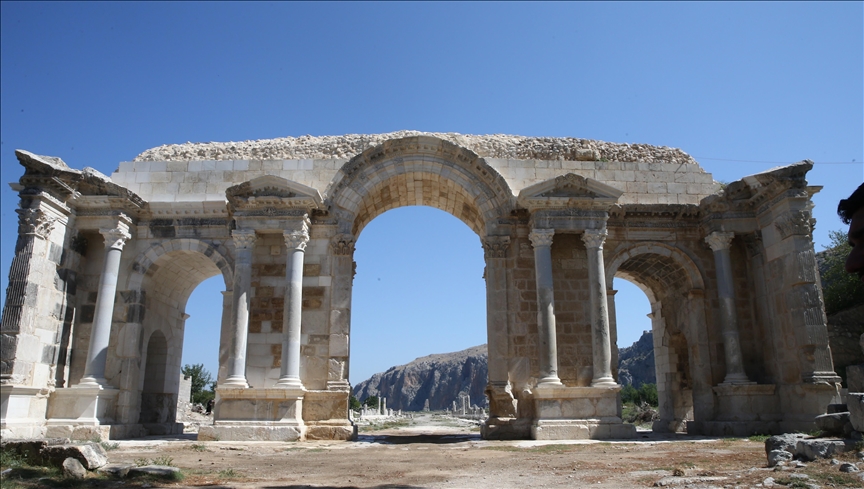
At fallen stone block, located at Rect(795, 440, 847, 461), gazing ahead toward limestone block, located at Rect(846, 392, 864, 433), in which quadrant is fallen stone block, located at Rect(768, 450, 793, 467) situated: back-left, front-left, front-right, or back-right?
back-left

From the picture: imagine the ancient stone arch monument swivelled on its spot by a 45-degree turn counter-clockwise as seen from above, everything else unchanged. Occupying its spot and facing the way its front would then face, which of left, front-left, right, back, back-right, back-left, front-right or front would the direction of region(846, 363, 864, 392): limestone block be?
front

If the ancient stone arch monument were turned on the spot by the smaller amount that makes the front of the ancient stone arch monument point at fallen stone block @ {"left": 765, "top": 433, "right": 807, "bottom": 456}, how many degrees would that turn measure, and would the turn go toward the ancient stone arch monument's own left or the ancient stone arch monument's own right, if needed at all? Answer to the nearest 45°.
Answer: approximately 45° to the ancient stone arch monument's own left

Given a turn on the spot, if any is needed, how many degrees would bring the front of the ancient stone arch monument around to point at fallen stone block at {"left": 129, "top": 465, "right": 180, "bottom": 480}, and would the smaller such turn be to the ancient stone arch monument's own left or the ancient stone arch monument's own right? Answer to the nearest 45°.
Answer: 0° — it already faces it

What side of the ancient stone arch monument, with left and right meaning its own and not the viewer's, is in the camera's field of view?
front

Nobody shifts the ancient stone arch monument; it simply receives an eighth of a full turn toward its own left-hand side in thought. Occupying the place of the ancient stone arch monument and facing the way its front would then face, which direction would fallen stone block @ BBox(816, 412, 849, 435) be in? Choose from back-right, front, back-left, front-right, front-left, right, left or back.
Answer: front

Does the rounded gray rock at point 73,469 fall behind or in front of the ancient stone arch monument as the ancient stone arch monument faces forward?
in front

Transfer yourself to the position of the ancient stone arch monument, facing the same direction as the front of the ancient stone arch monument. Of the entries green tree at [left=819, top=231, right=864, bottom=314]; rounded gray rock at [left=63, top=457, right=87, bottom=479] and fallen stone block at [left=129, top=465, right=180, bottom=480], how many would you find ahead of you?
2

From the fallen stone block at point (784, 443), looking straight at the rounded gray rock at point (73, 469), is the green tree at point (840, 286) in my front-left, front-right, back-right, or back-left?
back-right

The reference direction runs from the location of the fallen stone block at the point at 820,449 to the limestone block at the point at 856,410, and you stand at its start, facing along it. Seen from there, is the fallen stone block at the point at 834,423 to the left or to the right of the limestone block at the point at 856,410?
left

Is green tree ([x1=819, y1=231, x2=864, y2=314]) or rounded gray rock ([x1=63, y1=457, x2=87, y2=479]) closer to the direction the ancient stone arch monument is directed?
the rounded gray rock

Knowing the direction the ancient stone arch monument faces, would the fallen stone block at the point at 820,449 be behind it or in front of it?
in front

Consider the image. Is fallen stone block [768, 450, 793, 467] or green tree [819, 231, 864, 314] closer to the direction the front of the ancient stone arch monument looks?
the fallen stone block

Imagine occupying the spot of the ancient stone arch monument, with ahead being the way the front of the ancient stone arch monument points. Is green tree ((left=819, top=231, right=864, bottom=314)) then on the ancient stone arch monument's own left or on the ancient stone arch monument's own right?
on the ancient stone arch monument's own left
